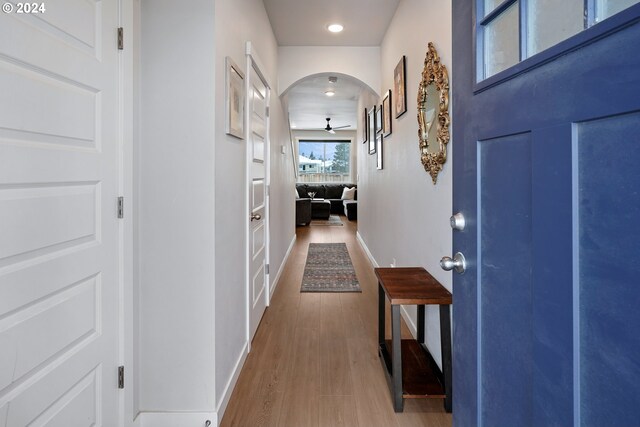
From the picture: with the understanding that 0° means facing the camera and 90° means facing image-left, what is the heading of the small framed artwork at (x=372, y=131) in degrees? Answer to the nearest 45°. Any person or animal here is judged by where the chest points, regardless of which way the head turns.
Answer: approximately 90°

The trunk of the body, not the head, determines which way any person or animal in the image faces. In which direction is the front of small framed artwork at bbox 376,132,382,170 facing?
to the viewer's left

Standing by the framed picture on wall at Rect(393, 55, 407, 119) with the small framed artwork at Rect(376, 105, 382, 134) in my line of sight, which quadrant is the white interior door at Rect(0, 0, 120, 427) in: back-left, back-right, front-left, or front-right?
back-left

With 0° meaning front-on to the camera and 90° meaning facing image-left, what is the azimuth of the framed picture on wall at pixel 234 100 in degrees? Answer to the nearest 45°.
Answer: approximately 270°

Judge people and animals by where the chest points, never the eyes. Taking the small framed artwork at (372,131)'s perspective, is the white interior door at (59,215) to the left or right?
on its left

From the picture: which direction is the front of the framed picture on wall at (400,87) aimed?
to the viewer's left

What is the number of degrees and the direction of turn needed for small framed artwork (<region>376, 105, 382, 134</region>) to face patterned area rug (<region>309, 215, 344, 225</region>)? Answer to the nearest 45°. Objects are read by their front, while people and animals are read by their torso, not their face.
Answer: approximately 90° to its right

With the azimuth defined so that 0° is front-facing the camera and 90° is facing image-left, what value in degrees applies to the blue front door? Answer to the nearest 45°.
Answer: approximately 45°

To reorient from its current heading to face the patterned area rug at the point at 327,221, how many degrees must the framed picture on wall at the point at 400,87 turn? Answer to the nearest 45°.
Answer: approximately 90° to its right

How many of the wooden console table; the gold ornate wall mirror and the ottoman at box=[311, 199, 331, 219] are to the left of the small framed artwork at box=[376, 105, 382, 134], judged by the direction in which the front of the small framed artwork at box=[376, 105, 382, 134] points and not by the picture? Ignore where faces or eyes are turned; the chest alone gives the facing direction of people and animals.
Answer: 2

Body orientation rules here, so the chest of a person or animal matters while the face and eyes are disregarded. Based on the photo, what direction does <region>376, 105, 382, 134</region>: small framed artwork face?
to the viewer's left
